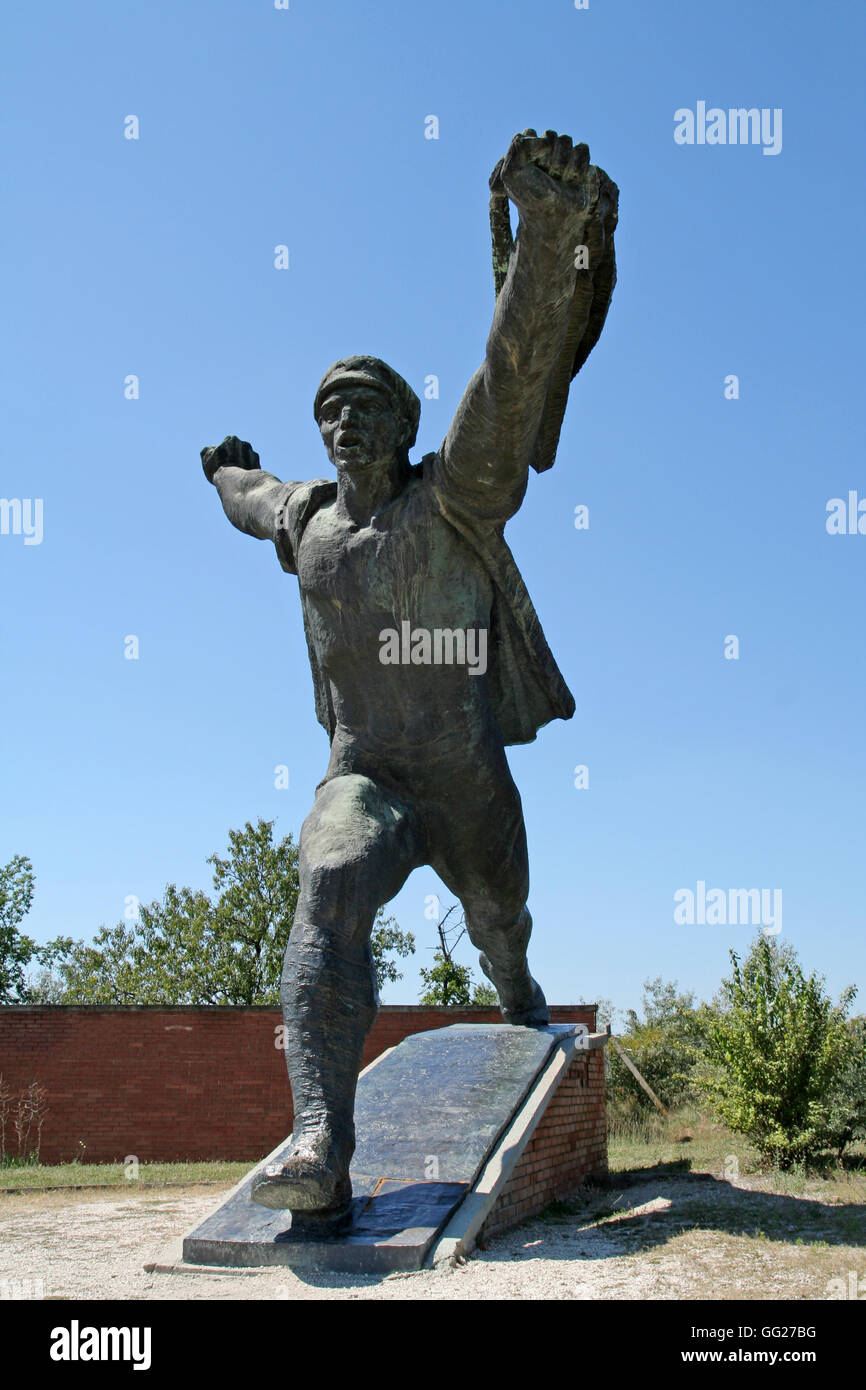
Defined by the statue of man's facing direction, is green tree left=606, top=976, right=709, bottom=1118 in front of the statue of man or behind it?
behind

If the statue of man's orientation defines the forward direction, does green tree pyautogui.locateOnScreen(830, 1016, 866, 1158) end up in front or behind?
behind

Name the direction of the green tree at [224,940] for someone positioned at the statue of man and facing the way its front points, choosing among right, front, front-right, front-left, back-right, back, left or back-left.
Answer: back-right

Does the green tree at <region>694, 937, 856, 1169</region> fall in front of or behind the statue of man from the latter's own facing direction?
behind

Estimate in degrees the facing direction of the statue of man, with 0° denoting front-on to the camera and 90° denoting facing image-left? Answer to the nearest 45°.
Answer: approximately 45°
